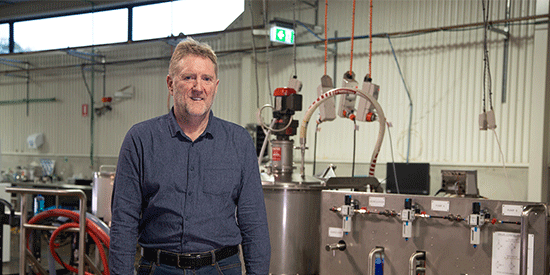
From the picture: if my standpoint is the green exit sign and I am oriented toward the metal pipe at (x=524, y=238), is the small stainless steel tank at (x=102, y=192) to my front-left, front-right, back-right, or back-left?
front-right

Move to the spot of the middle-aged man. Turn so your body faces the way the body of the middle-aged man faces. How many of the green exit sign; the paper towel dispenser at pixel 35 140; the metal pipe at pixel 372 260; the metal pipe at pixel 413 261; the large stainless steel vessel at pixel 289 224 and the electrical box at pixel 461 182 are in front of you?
0

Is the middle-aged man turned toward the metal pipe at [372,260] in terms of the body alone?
no

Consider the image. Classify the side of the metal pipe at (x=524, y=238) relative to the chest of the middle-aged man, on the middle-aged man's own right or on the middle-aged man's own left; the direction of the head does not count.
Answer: on the middle-aged man's own left

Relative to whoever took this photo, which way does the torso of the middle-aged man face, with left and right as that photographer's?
facing the viewer

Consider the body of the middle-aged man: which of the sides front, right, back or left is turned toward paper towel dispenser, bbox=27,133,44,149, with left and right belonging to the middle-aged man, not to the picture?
back

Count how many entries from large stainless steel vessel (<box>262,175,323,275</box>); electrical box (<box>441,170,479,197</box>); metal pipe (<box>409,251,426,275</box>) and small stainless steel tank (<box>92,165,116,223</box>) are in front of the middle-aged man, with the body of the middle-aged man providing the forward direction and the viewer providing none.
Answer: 0

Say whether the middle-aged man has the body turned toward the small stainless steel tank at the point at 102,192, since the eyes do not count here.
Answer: no

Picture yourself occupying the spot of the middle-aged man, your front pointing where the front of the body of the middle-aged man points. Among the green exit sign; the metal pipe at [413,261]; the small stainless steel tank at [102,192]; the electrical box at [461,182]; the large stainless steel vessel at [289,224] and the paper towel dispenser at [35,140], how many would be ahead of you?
0

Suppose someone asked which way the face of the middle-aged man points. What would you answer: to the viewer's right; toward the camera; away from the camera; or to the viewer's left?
toward the camera

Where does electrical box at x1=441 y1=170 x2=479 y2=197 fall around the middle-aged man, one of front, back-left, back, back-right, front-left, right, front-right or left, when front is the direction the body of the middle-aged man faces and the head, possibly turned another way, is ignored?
back-left

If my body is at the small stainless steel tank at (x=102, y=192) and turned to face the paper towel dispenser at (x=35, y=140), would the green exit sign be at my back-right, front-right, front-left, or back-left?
front-right

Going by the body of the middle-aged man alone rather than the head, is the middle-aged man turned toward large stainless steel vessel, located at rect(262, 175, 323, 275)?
no

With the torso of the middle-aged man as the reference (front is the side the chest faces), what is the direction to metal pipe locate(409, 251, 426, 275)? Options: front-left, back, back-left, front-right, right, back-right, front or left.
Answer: back-left

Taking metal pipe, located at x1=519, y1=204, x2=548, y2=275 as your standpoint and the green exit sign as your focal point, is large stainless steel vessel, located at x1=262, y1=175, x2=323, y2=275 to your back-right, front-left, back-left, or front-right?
front-left
